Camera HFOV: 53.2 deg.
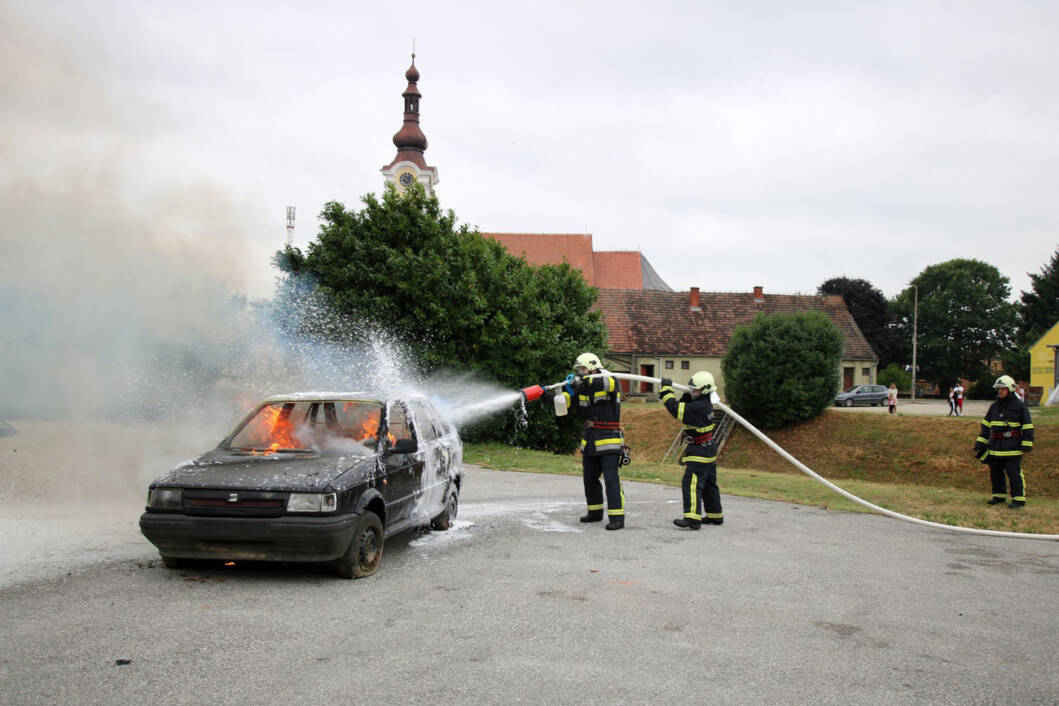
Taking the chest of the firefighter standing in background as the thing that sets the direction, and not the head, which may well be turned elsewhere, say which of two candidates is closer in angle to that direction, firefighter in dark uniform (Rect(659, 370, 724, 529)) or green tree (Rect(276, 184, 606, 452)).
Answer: the firefighter in dark uniform

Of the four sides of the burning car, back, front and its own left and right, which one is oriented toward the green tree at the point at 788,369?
back

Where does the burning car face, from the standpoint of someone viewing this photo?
facing the viewer and to the left of the viewer

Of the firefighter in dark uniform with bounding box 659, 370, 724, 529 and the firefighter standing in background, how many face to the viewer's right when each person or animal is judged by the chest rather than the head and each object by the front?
0

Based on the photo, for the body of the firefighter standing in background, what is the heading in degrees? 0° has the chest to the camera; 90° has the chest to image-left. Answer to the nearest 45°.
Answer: approximately 45°

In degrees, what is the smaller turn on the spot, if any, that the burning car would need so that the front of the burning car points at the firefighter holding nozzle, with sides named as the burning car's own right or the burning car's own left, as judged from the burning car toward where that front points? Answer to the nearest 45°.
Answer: approximately 180°

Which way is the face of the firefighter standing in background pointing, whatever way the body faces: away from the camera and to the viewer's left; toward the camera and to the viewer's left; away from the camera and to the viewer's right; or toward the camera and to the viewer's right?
toward the camera and to the viewer's left

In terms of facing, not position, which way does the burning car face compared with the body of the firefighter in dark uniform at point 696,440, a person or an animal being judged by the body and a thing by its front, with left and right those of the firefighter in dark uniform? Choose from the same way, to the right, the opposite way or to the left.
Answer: to the left

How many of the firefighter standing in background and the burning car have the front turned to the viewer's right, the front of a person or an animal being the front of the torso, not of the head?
0

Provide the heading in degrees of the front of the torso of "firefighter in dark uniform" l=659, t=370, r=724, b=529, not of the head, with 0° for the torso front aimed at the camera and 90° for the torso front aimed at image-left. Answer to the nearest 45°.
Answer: approximately 90°

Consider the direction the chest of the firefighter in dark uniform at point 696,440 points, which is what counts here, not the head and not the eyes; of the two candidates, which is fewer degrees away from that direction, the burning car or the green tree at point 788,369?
the burning car

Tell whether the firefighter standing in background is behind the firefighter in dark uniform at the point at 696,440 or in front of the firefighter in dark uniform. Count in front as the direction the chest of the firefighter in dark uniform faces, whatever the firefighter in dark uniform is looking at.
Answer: behind
